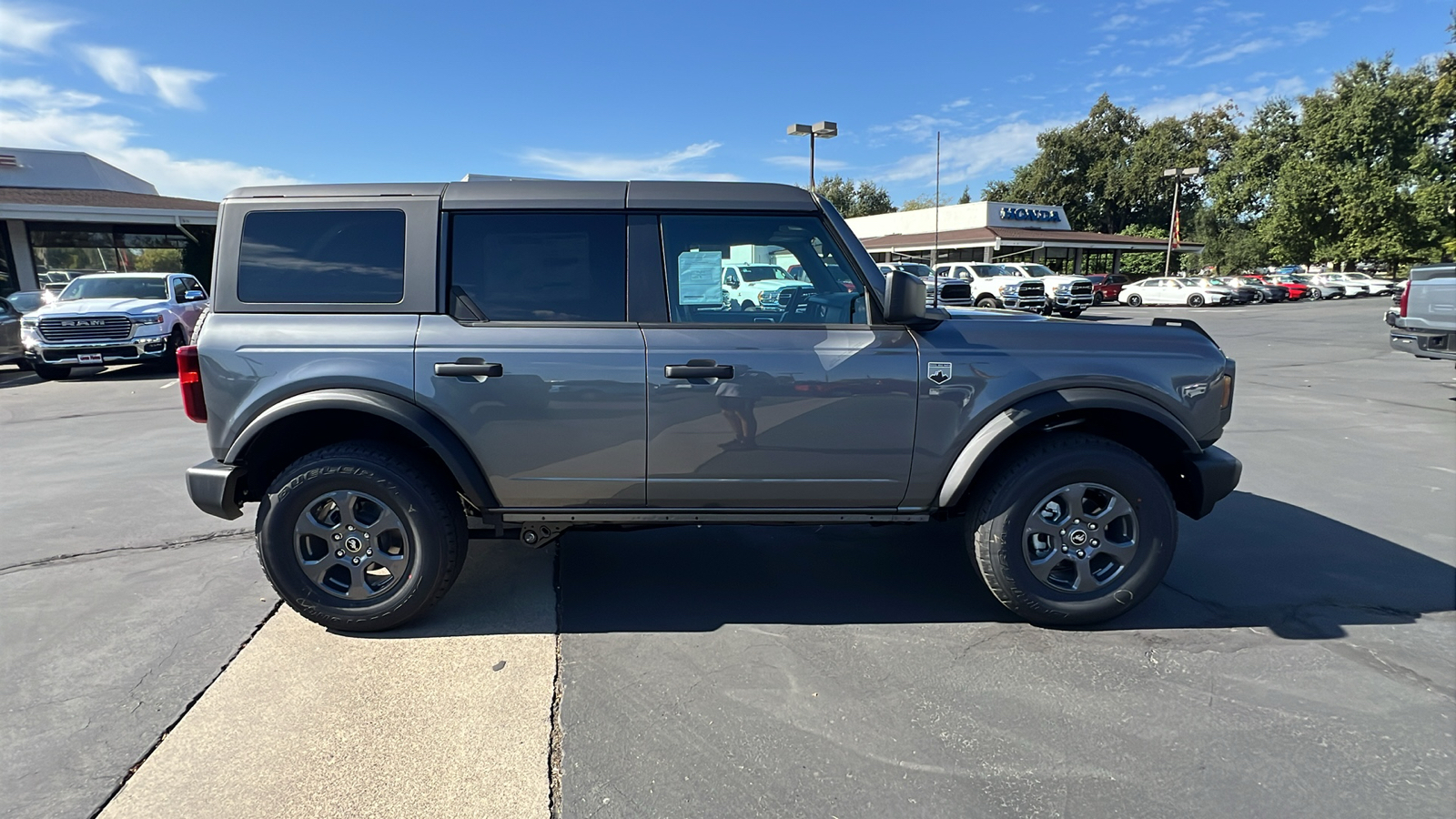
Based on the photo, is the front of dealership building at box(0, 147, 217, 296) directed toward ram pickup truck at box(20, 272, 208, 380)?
yes

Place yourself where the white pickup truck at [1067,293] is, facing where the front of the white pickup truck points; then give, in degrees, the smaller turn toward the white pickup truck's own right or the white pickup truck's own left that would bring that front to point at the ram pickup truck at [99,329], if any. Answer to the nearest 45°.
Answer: approximately 90° to the white pickup truck's own right

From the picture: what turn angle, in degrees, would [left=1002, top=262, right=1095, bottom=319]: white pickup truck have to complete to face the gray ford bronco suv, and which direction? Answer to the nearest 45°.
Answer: approximately 45° to its right

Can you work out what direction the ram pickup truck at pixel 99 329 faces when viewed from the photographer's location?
facing the viewer and to the left of the viewer

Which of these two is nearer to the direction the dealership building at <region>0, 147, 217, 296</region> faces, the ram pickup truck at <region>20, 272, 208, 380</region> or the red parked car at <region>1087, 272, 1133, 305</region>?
the ram pickup truck

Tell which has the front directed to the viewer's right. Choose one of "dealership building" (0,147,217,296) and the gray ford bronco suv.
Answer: the gray ford bronco suv

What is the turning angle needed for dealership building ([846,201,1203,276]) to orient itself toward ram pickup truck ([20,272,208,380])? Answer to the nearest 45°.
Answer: approximately 45° to its right

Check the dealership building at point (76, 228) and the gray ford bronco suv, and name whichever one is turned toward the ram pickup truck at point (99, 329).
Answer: the dealership building

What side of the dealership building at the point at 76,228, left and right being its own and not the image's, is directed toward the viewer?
front

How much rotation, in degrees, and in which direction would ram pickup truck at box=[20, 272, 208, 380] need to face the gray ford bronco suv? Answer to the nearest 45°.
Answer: approximately 45° to its left

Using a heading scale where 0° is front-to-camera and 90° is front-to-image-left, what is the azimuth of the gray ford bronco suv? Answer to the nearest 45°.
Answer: approximately 270°

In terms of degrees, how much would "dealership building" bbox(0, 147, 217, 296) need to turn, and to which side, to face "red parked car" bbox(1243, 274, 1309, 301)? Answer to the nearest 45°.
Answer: approximately 90° to its left

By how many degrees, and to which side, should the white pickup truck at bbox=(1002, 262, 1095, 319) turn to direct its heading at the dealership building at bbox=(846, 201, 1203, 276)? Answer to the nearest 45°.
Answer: approximately 135° to its left

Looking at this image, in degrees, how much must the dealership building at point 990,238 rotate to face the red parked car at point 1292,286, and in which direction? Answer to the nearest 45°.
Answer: approximately 45° to its left

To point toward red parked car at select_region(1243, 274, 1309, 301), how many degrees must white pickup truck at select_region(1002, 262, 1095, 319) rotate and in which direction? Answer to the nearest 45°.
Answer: approximately 90° to its left

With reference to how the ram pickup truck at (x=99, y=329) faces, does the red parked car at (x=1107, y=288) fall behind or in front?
behind

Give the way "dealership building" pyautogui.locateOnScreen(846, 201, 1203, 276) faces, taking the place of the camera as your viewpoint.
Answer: facing the viewer and to the right of the viewer
